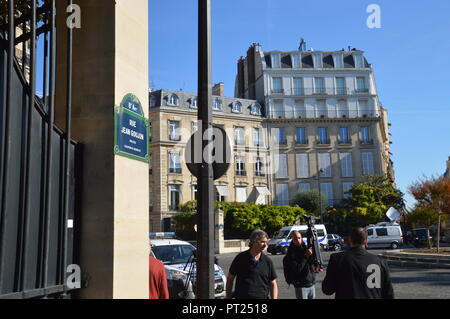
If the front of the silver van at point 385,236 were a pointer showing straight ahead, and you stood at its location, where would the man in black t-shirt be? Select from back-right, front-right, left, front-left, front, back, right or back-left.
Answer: left

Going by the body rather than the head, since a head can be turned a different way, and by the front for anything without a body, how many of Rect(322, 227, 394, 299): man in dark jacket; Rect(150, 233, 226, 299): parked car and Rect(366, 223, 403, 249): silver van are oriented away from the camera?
1

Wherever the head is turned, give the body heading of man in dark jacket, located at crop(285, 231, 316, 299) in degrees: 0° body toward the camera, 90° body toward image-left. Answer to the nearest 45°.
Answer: approximately 315°

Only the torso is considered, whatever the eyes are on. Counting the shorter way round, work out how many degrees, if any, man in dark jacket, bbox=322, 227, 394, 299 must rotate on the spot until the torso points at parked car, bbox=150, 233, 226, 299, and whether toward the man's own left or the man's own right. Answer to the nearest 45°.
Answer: approximately 45° to the man's own left

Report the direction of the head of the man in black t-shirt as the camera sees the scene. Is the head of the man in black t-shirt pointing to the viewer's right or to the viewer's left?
to the viewer's right

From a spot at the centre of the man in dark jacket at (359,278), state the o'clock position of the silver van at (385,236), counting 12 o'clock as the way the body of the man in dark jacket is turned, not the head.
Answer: The silver van is roughly at 12 o'clock from the man in dark jacket.

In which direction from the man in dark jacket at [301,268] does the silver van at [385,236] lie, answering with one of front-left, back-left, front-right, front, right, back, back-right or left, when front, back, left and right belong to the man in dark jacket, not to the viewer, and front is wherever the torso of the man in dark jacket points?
back-left

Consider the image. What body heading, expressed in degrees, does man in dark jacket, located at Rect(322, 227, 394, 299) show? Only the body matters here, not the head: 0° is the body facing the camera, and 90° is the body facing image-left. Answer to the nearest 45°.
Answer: approximately 180°

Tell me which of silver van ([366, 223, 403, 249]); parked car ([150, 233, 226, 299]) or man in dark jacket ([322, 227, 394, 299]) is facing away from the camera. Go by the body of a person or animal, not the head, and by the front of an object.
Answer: the man in dark jacket

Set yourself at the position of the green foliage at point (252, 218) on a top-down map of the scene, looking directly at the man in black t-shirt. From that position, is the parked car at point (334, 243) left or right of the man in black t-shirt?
left
